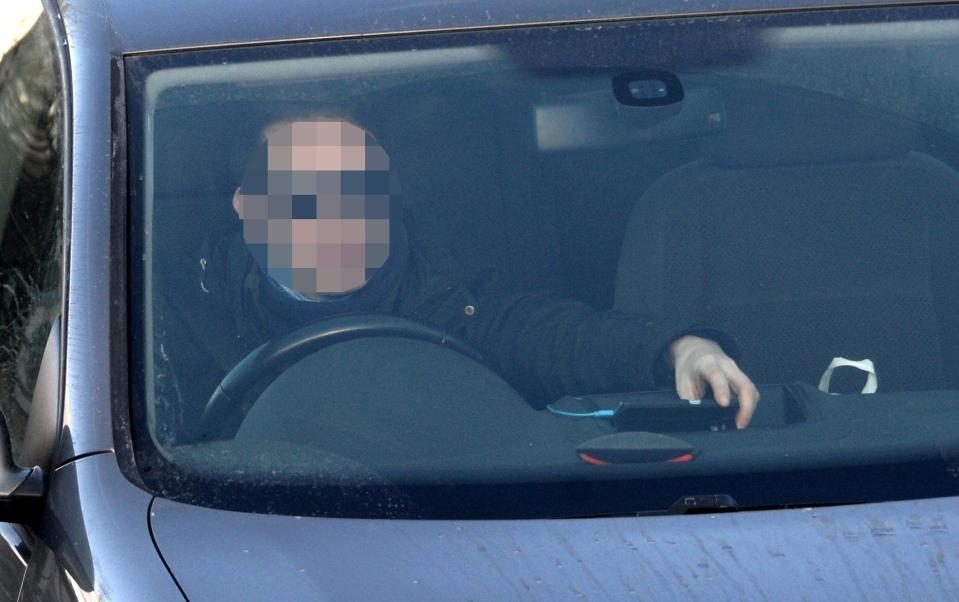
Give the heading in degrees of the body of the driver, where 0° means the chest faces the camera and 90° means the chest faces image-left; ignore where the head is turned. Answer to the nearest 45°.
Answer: approximately 0°

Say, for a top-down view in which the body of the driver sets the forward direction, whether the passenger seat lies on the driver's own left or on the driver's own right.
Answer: on the driver's own left

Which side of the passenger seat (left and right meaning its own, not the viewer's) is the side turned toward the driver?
right

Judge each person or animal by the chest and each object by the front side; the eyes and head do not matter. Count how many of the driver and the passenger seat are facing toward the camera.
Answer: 2

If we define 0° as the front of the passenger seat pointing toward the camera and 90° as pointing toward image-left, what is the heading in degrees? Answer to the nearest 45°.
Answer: approximately 0°
